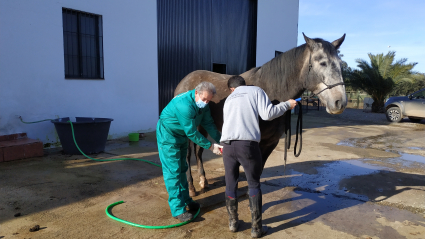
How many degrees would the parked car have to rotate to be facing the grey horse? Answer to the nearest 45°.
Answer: approximately 90° to its left

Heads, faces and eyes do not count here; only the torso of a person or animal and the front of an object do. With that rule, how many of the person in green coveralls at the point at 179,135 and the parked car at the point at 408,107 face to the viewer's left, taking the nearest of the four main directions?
1

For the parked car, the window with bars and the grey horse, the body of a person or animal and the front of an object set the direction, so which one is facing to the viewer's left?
the parked car

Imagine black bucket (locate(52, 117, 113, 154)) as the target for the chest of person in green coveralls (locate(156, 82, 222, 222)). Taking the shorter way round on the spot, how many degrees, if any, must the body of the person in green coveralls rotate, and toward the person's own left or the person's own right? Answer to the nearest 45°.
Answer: approximately 135° to the person's own left

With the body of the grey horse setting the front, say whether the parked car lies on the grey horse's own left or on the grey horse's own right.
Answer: on the grey horse's own left

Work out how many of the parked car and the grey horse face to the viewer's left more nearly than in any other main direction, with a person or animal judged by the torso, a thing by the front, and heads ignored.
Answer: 1

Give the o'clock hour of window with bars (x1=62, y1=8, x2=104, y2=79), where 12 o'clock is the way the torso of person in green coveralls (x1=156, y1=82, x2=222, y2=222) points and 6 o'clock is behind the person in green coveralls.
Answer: The window with bars is roughly at 8 o'clock from the person in green coveralls.

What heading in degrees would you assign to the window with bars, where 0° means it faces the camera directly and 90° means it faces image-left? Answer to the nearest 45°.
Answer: approximately 315°

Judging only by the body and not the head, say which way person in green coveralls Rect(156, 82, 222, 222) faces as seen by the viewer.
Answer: to the viewer's right

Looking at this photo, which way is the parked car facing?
to the viewer's left
